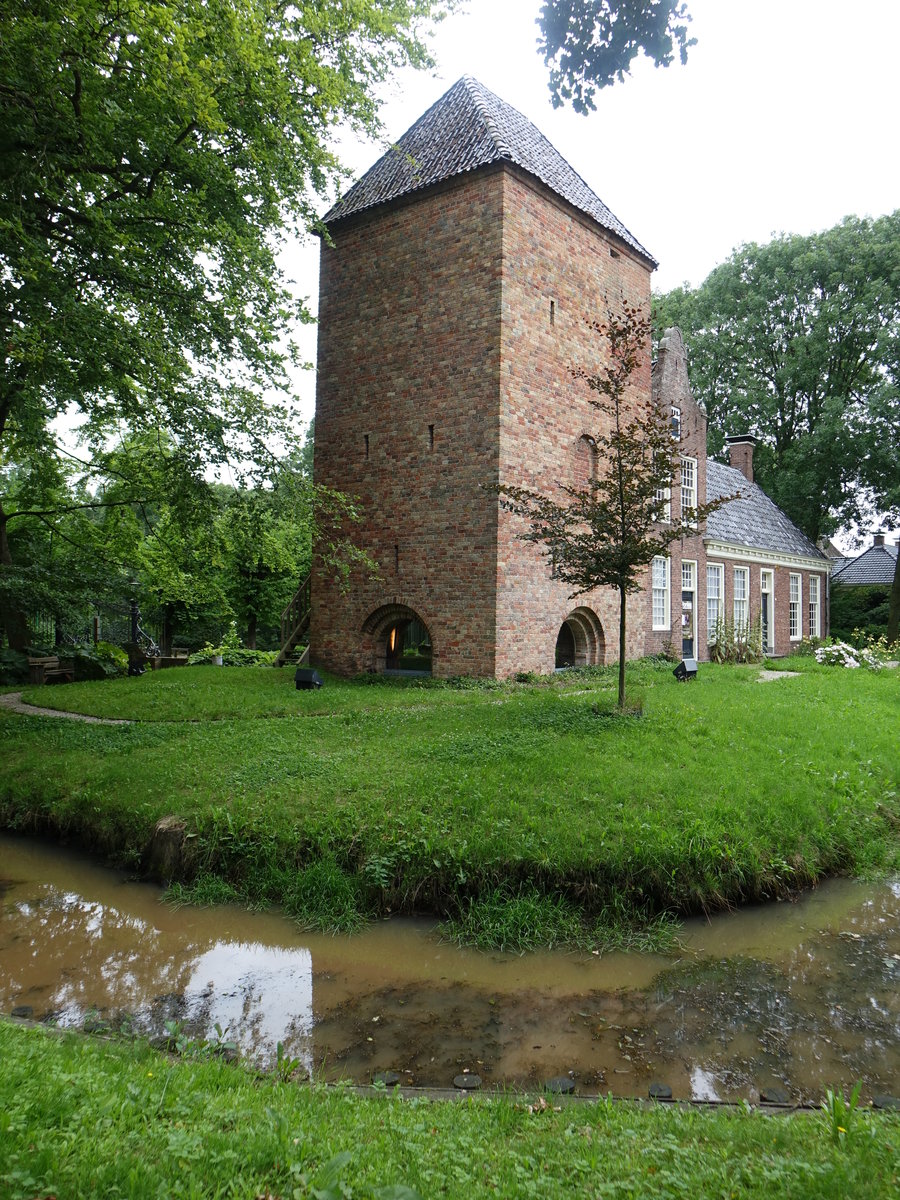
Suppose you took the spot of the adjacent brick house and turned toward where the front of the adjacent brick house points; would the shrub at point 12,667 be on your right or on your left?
on your right

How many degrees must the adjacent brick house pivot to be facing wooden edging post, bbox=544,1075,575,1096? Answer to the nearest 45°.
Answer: approximately 45° to its right

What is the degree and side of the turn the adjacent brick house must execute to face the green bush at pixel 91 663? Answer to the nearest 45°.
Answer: approximately 90° to its right

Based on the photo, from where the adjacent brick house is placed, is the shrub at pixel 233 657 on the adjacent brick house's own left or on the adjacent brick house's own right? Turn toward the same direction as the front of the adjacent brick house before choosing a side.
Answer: on the adjacent brick house's own right

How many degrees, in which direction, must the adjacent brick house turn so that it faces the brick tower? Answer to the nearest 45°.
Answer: approximately 45° to its right

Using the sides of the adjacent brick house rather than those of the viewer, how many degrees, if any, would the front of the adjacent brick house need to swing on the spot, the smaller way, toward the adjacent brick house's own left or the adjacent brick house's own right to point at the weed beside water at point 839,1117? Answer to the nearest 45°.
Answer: approximately 45° to the adjacent brick house's own right

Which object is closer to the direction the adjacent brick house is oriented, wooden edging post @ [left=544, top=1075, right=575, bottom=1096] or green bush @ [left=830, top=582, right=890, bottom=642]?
the wooden edging post

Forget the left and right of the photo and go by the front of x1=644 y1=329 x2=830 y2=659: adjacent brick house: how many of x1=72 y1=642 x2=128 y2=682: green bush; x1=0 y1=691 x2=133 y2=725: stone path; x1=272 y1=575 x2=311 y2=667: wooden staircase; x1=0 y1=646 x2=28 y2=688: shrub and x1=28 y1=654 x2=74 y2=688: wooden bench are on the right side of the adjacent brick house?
5

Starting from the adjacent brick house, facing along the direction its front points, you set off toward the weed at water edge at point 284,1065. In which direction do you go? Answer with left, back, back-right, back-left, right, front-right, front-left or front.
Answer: front-right

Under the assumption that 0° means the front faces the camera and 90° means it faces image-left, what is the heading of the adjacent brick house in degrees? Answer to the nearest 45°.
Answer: approximately 315°

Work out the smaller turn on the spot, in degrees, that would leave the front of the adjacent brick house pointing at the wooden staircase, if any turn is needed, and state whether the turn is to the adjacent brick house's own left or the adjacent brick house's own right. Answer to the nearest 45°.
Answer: approximately 90° to the adjacent brick house's own right

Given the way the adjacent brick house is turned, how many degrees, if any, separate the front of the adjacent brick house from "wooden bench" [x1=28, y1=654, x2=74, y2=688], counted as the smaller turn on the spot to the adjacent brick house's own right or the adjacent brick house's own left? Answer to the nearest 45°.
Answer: approximately 90° to the adjacent brick house's own right

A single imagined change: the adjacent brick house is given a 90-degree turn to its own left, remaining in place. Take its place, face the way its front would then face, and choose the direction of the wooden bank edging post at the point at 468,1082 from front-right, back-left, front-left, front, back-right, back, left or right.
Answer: back-right

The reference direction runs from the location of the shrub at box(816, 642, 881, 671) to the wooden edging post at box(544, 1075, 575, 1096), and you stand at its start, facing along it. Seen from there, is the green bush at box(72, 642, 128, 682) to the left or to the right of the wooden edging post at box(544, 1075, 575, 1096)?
right

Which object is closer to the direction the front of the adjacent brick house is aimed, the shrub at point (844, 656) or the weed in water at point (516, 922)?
the shrub

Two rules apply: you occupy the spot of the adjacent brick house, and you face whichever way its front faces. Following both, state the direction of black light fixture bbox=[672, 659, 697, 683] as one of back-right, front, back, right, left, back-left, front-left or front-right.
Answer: front-right
